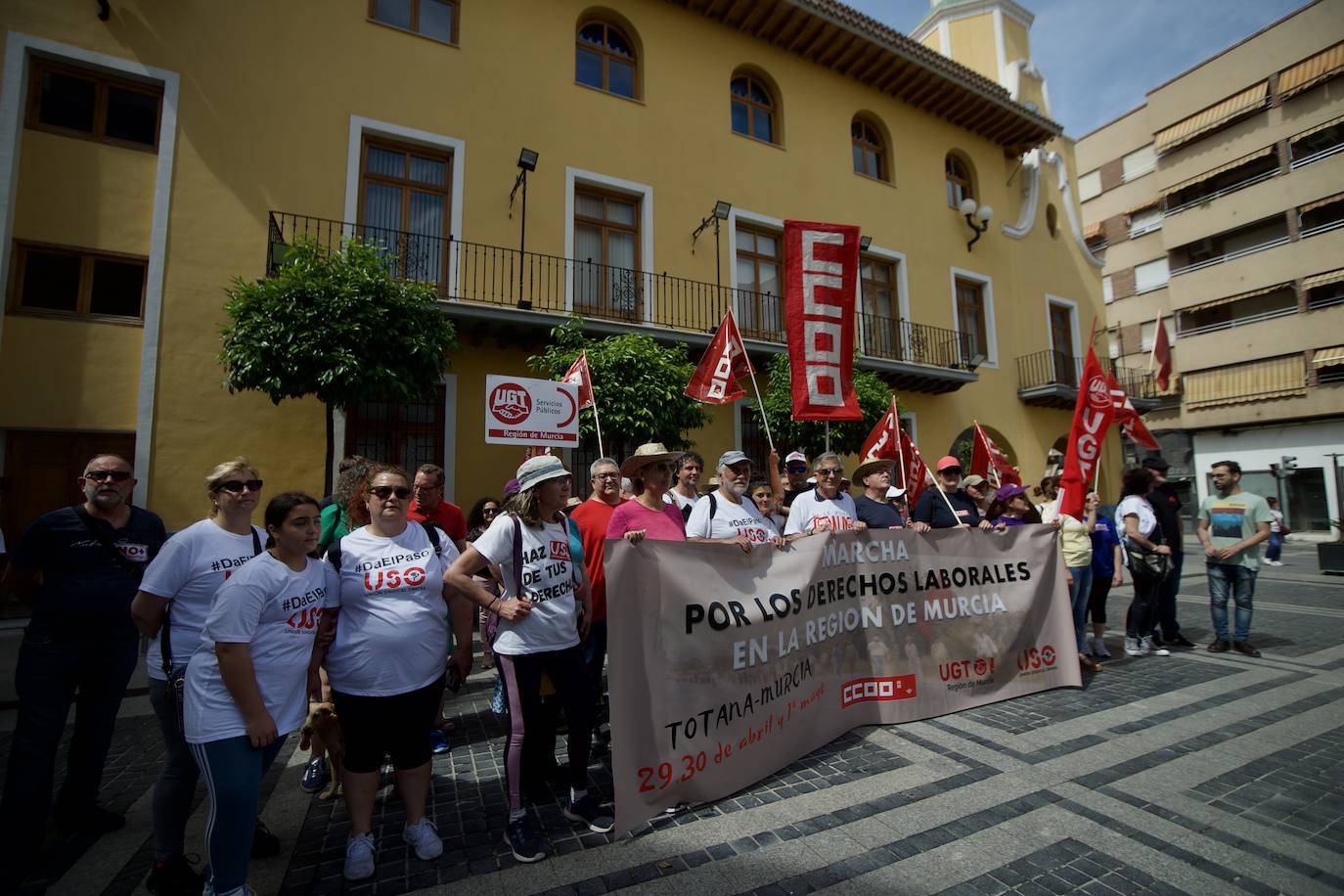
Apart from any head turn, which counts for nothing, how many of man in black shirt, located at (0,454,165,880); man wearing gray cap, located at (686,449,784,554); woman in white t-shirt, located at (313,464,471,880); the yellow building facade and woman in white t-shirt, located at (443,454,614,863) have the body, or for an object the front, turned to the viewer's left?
0

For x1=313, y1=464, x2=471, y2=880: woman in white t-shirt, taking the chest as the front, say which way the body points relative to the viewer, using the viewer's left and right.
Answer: facing the viewer

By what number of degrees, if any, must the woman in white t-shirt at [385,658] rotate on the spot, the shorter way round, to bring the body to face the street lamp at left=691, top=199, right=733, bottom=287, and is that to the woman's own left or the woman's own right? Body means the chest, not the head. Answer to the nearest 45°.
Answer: approximately 135° to the woman's own left

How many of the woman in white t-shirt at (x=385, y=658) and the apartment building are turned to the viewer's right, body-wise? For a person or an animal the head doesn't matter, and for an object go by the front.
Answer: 0

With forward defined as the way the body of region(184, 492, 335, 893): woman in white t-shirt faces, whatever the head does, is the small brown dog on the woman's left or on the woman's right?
on the woman's left

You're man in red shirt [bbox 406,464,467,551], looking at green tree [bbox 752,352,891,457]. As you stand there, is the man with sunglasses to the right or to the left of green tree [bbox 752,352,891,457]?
right

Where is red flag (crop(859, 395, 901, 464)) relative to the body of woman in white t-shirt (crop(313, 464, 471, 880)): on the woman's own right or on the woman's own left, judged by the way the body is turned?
on the woman's own left

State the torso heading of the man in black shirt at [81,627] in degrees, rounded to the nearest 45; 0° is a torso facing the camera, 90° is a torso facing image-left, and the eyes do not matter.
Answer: approximately 315°

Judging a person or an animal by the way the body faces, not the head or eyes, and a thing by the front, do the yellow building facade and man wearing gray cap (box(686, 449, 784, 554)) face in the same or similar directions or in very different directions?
same or similar directions

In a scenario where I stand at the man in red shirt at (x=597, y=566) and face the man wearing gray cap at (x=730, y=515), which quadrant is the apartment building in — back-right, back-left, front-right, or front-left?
front-left

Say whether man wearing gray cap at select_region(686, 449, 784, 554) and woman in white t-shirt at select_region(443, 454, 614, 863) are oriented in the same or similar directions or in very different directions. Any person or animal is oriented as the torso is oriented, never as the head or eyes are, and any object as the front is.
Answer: same or similar directions

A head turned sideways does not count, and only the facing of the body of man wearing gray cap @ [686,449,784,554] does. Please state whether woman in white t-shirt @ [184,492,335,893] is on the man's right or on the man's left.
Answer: on the man's right

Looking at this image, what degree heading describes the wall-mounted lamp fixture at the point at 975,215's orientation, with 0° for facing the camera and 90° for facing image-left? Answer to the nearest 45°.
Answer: approximately 315°

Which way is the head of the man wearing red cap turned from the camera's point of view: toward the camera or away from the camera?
toward the camera

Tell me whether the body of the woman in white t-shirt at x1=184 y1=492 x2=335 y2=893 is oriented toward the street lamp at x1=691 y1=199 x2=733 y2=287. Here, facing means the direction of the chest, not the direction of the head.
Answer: no

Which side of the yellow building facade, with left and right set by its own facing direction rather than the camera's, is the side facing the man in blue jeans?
front

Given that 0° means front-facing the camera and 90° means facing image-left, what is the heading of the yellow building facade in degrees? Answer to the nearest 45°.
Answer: approximately 315°

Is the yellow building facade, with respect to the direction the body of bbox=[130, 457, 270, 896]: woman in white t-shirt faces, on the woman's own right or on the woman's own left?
on the woman's own left
